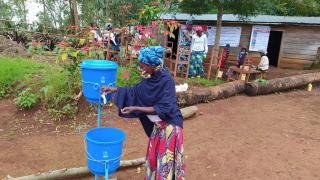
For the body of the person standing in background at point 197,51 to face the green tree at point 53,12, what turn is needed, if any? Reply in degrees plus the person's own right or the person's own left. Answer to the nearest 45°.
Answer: approximately 135° to the person's own right

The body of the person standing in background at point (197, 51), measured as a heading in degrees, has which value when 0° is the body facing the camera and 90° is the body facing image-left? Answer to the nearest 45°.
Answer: approximately 0°

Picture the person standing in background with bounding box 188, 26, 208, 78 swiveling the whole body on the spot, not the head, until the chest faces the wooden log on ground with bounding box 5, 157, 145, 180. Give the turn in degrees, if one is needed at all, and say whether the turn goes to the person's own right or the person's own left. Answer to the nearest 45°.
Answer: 0° — they already face it

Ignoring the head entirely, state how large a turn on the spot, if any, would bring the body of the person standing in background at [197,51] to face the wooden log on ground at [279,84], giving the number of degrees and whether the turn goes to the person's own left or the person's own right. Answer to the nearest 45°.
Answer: approximately 90° to the person's own left

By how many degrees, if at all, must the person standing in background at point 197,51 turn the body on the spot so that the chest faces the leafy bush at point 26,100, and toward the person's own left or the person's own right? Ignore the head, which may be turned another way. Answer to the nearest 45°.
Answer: approximately 45° to the person's own right

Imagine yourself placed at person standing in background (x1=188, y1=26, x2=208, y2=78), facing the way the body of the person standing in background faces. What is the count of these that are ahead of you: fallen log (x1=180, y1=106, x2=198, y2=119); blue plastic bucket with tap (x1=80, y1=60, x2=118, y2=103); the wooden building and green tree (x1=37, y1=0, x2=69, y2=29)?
2

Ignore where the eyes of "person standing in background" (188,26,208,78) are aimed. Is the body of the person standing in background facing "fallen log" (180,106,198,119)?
yes
